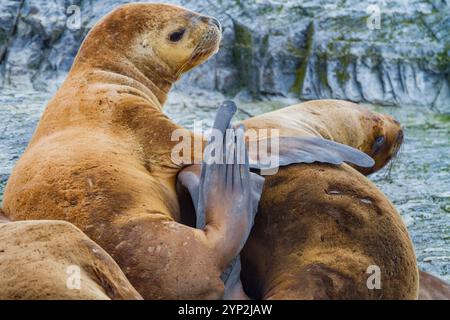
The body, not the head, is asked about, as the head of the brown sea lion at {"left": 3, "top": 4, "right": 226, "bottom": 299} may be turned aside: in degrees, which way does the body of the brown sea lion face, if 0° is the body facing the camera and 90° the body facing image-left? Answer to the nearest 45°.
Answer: approximately 270°

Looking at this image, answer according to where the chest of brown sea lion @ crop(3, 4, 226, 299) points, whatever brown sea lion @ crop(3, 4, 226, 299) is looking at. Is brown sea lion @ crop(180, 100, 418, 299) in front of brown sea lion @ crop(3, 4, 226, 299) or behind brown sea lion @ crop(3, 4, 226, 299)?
in front

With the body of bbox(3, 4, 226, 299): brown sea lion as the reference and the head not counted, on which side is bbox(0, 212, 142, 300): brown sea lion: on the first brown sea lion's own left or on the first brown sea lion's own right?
on the first brown sea lion's own right

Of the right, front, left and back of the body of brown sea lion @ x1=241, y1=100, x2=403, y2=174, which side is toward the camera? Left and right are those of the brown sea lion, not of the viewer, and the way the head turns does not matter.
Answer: right

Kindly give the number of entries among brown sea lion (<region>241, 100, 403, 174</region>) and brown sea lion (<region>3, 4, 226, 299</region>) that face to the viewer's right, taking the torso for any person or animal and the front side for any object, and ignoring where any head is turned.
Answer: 2

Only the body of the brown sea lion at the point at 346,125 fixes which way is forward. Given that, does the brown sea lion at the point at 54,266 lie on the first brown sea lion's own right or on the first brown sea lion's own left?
on the first brown sea lion's own right
